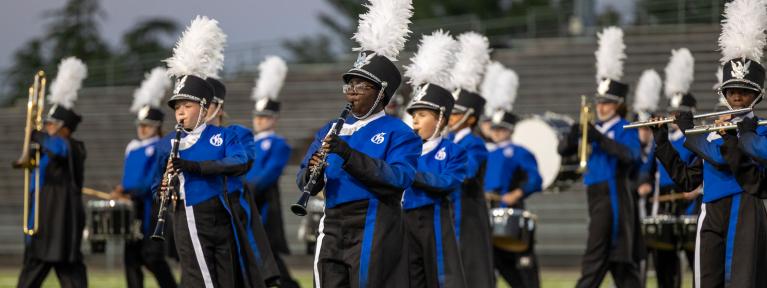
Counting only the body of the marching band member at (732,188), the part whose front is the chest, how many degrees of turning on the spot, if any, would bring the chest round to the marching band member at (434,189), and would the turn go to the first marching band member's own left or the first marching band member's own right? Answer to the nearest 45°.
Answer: approximately 45° to the first marching band member's own right

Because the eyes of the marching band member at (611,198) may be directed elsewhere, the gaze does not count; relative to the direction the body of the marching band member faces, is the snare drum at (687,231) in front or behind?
behind

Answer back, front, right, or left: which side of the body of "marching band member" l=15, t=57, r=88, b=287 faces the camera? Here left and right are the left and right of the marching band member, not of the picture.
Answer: left

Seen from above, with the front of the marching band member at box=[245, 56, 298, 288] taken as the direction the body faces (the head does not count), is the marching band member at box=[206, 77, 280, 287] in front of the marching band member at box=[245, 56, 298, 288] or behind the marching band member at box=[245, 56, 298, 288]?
in front

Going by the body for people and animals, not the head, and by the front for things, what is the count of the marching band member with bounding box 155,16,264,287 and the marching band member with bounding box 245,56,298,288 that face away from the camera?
0

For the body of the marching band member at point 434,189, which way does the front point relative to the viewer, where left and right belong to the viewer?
facing the viewer and to the left of the viewer

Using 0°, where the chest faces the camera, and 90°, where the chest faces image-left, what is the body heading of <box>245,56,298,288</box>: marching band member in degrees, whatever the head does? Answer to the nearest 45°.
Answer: approximately 45°

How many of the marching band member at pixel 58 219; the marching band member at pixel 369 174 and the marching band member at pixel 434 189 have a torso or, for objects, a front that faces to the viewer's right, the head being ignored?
0

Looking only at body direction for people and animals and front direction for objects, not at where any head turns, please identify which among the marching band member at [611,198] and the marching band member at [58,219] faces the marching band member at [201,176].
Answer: the marching band member at [611,198]

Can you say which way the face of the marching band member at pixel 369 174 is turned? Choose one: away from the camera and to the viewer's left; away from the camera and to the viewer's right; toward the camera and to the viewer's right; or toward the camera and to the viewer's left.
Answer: toward the camera and to the viewer's left
